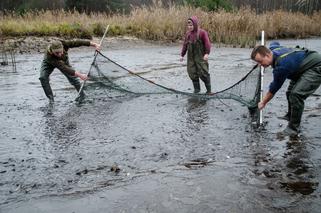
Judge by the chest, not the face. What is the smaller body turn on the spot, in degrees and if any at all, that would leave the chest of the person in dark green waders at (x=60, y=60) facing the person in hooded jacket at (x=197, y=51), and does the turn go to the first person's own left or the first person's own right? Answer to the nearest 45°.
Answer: approximately 45° to the first person's own left

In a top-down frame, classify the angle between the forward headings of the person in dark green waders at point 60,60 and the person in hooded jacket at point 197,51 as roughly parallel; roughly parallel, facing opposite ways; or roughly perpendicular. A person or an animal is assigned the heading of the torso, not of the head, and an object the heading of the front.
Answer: roughly perpendicular

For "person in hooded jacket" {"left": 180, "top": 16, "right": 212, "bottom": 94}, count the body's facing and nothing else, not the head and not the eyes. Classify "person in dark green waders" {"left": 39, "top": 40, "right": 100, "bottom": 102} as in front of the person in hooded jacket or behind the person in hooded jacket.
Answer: in front

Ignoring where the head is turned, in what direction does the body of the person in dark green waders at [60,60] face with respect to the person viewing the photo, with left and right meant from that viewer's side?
facing the viewer and to the right of the viewer

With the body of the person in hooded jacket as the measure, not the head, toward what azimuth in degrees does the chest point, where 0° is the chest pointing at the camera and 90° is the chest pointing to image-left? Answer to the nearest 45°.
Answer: approximately 45°

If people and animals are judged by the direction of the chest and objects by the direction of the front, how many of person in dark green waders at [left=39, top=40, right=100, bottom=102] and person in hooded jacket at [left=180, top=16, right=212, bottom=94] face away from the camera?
0
